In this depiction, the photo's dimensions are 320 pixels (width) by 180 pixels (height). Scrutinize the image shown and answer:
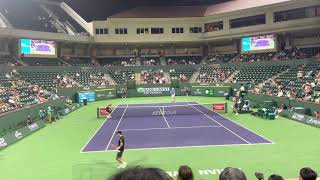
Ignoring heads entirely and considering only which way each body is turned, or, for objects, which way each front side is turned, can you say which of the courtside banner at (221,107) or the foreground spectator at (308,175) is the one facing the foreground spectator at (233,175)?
the courtside banner

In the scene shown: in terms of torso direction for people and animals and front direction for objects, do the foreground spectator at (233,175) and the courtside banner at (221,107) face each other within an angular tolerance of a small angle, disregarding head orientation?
yes

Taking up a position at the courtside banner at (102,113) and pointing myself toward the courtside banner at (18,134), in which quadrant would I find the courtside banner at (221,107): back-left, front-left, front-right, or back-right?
back-left

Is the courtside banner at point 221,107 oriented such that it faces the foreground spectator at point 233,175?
yes

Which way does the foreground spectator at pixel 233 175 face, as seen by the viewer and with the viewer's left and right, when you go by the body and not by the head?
facing away from the viewer

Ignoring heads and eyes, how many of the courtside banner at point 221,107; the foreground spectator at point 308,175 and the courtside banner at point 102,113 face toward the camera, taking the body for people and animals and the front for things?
2

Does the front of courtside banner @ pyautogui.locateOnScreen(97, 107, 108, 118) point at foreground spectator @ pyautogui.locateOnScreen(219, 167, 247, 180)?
yes

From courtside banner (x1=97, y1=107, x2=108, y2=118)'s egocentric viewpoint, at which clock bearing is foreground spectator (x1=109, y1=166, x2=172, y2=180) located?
The foreground spectator is roughly at 12 o'clock from the courtside banner.

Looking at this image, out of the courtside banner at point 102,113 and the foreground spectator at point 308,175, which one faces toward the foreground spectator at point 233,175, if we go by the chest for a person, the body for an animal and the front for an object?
the courtside banner

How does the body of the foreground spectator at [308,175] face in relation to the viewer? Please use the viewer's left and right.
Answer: facing away from the viewer

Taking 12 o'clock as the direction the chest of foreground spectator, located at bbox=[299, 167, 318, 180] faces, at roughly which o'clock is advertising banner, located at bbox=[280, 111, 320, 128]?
The advertising banner is roughly at 12 o'clock from the foreground spectator.

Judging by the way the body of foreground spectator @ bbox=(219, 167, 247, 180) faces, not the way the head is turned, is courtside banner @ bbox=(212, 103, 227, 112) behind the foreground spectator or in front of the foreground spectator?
in front

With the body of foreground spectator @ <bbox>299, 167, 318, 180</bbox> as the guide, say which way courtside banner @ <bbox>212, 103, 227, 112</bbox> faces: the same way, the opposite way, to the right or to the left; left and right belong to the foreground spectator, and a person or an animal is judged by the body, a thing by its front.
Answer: the opposite way
